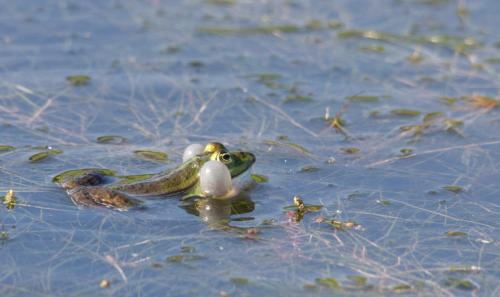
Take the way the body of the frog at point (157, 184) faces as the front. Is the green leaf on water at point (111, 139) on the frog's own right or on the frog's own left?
on the frog's own left

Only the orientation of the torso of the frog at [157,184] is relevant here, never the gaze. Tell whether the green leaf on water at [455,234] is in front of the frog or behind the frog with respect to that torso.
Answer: in front

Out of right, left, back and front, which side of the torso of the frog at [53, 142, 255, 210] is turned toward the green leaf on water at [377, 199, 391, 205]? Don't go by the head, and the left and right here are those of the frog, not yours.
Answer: front

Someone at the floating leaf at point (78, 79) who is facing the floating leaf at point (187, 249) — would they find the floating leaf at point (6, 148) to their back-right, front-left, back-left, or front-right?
front-right

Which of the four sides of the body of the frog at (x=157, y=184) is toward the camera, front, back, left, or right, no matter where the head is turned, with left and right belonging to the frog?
right

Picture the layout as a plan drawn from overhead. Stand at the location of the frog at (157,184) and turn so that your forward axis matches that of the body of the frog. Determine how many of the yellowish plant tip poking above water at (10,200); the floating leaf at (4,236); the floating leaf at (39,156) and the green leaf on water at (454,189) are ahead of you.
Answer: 1

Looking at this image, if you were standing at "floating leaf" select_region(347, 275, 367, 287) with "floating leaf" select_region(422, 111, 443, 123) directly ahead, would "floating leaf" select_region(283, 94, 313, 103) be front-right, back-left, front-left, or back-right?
front-left

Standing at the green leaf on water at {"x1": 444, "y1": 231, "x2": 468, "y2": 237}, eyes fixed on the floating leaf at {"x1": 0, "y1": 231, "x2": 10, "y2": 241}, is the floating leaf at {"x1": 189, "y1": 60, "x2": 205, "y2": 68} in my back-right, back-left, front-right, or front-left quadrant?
front-right

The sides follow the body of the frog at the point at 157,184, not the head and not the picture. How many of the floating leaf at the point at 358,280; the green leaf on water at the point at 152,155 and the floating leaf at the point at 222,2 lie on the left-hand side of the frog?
2

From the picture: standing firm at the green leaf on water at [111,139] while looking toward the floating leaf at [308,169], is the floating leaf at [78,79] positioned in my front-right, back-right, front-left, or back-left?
back-left

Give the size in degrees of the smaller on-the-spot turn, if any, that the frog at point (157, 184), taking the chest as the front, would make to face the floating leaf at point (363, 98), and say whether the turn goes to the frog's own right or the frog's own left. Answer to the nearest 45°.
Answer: approximately 45° to the frog's own left

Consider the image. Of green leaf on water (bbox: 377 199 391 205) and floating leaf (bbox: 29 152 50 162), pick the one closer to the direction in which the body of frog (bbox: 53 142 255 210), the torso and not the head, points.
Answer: the green leaf on water

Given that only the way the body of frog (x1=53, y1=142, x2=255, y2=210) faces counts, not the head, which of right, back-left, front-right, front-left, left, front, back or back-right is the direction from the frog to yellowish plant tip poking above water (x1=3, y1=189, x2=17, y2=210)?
back

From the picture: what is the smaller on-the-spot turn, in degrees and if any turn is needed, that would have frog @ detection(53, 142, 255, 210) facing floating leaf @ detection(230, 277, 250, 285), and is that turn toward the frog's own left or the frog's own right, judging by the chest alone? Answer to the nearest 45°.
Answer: approximately 45° to the frog's own right

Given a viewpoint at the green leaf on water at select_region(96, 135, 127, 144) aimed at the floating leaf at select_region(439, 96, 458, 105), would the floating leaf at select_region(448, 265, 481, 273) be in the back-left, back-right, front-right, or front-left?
front-right
